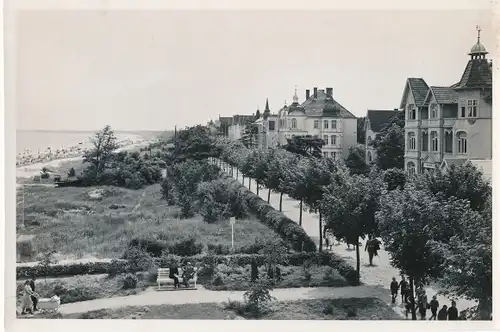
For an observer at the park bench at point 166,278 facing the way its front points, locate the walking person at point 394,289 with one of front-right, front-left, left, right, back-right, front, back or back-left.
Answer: left

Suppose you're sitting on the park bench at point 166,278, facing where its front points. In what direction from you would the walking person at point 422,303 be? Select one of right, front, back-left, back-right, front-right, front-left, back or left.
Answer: left

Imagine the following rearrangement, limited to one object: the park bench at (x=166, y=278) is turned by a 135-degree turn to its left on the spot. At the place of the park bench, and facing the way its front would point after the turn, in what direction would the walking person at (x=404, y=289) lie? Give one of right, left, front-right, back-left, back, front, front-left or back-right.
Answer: front-right

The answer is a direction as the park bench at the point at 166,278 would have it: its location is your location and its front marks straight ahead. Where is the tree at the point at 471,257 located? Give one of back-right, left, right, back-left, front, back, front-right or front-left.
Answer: left

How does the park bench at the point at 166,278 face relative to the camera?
toward the camera

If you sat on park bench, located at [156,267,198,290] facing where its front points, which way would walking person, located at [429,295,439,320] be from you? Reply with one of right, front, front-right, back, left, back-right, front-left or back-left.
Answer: left

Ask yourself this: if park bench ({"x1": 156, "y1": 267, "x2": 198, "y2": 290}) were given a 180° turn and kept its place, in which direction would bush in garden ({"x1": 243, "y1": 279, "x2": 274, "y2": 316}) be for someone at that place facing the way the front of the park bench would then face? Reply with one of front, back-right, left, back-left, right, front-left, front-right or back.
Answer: right

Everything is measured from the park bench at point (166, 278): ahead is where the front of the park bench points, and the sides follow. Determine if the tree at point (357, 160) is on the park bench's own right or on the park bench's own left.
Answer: on the park bench's own left
